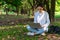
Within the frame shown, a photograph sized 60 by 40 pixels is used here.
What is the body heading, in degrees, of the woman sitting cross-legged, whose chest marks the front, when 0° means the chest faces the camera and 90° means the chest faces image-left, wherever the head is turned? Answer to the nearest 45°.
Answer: approximately 45°
